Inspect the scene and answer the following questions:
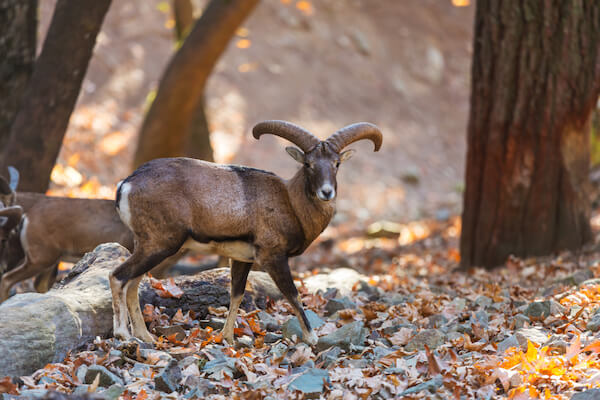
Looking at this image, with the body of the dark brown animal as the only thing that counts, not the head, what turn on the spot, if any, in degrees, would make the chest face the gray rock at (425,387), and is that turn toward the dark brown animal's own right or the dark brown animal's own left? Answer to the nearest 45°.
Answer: approximately 45° to the dark brown animal's own right

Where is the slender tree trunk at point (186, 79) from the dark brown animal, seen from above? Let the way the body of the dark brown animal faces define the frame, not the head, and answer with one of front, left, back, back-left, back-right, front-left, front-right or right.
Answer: left

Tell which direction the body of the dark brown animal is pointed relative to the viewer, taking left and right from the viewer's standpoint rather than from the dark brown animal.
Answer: facing to the right of the viewer

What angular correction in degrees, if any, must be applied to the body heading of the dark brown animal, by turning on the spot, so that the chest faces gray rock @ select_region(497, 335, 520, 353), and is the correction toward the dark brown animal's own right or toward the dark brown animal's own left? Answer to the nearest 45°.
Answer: approximately 45° to the dark brown animal's own right

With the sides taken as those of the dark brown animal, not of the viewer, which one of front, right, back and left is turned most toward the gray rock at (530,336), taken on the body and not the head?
front

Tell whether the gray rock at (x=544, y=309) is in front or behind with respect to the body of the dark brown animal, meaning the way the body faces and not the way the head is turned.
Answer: in front

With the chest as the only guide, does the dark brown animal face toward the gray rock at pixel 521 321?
yes

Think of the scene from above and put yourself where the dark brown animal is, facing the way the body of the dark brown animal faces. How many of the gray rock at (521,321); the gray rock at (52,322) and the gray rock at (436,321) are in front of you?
2

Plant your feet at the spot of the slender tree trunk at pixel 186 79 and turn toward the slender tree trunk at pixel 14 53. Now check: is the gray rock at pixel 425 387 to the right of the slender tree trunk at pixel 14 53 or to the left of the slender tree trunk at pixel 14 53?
left

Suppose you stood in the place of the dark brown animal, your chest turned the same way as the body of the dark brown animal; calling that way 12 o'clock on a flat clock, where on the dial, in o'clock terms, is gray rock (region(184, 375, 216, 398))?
The gray rock is roughly at 3 o'clock from the dark brown animal.

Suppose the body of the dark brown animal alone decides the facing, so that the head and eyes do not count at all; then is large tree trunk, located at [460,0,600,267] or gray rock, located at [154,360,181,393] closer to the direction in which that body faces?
the large tree trunk

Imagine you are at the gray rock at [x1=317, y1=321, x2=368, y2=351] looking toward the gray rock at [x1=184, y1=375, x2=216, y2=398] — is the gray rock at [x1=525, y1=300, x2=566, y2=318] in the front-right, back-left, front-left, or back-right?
back-left
